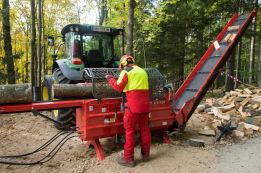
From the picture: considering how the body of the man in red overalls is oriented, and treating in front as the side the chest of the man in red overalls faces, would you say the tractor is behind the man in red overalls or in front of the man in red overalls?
in front

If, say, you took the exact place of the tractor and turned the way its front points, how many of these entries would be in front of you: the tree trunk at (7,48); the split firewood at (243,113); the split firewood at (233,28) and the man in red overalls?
1

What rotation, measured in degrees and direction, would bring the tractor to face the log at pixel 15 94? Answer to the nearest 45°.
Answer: approximately 135° to its left

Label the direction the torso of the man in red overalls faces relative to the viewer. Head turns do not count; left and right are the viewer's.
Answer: facing away from the viewer and to the left of the viewer

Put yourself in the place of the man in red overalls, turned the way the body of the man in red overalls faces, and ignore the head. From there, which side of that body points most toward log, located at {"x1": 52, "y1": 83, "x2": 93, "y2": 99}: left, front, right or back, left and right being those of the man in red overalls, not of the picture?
front

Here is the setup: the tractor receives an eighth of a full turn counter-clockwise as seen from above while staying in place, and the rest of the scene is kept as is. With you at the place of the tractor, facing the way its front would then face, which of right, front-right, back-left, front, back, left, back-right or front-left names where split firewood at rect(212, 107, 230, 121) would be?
back

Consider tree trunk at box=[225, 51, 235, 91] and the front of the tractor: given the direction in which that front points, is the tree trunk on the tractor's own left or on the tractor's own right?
on the tractor's own right

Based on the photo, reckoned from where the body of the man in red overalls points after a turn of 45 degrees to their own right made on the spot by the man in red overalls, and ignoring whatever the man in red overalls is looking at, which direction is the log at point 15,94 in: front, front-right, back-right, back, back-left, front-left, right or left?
left

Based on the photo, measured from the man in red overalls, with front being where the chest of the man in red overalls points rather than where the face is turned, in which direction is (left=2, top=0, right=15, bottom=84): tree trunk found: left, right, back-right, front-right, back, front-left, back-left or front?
front

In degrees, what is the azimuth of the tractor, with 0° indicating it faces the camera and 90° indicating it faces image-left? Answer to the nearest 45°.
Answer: approximately 135°

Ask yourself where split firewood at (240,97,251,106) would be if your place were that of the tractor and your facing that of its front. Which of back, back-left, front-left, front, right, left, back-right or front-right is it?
back-right

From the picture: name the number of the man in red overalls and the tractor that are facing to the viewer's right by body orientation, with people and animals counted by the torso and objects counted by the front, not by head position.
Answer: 0

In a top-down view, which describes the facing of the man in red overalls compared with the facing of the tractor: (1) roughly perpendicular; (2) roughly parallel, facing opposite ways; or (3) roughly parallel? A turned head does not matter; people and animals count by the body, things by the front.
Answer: roughly parallel

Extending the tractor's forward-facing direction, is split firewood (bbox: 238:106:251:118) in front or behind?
behind

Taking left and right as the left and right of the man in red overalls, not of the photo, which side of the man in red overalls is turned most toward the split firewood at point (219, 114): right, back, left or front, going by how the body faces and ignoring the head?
right
